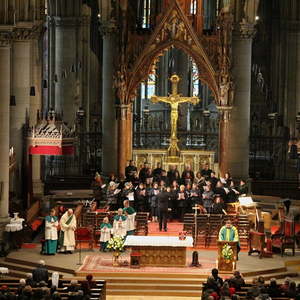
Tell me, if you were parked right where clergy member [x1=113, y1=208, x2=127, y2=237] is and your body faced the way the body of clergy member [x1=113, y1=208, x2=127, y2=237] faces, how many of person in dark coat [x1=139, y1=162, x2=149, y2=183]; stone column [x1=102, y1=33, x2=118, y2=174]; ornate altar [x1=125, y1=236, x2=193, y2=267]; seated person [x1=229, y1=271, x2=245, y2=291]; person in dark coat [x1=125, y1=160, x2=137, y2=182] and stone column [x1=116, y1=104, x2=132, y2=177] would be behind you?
4

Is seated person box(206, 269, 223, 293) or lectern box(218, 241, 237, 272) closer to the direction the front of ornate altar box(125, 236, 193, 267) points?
the seated person

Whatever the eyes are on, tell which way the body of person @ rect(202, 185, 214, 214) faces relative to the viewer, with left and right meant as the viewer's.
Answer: facing the viewer and to the left of the viewer

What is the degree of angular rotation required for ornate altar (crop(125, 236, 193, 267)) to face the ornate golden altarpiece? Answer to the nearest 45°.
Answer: approximately 180°

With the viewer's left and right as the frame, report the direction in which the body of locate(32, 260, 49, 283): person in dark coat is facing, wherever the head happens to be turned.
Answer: facing away from the viewer

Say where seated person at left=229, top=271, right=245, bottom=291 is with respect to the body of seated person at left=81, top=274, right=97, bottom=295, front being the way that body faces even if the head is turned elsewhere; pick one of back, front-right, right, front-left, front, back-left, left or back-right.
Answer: right

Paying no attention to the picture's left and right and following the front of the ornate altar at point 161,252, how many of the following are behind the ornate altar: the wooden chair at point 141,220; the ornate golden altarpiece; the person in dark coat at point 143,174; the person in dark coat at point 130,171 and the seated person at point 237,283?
4

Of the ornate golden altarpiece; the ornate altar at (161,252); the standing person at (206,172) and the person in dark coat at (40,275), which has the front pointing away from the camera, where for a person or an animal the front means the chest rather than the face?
the person in dark coat

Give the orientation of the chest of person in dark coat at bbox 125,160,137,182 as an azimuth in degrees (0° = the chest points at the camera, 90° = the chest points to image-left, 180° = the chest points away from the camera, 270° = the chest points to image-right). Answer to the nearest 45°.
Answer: approximately 315°

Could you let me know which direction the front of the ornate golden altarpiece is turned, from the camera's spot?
facing the viewer

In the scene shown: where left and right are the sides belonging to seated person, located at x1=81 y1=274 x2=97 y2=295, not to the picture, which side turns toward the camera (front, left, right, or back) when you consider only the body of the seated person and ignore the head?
back

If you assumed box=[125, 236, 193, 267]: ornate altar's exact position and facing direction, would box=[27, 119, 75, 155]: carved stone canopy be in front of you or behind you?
behind

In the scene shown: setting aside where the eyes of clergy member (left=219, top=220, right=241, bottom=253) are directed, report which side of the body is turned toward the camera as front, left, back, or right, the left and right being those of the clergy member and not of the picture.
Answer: front

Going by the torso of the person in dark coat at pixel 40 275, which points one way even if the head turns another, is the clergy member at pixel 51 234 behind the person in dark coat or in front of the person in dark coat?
in front
